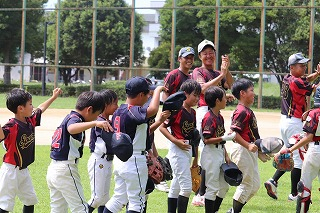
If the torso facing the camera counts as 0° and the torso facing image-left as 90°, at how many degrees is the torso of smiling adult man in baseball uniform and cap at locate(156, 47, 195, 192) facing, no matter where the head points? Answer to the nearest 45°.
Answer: approximately 315°

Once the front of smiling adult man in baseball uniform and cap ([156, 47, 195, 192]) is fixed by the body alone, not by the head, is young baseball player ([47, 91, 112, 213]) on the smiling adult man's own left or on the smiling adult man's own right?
on the smiling adult man's own right

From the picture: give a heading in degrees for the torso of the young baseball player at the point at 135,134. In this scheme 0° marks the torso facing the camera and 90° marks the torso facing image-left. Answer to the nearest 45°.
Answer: approximately 225°

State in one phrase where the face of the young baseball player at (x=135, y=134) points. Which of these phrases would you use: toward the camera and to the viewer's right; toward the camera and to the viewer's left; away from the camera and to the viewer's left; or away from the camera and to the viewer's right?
away from the camera and to the viewer's right

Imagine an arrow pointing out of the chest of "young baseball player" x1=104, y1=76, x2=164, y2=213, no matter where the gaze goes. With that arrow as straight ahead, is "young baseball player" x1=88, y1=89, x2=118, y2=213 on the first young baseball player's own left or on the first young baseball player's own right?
on the first young baseball player's own left

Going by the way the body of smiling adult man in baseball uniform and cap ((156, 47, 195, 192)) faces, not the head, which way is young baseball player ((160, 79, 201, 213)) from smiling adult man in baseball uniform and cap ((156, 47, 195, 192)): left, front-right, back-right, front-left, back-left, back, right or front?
front-right

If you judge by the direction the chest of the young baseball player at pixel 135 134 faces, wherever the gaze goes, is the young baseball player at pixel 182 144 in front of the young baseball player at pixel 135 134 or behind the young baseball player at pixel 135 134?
in front

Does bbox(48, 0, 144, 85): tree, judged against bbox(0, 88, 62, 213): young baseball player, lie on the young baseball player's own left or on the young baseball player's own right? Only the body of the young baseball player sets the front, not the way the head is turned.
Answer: on the young baseball player's own left

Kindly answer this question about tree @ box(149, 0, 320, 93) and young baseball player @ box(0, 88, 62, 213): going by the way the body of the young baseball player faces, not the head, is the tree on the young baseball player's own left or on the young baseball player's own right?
on the young baseball player's own left

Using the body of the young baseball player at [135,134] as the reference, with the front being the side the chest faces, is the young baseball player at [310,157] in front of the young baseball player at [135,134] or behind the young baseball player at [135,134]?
in front
